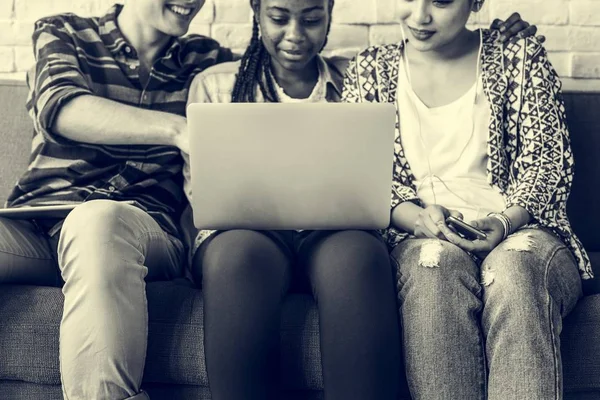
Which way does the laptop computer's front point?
away from the camera

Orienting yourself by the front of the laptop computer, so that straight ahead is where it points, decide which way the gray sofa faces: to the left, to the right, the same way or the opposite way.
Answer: the opposite way

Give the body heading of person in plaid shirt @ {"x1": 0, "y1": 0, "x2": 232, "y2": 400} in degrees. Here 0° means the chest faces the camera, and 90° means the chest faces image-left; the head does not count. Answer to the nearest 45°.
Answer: approximately 0°

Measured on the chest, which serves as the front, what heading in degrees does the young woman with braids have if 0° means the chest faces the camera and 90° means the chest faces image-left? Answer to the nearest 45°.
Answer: approximately 0°
